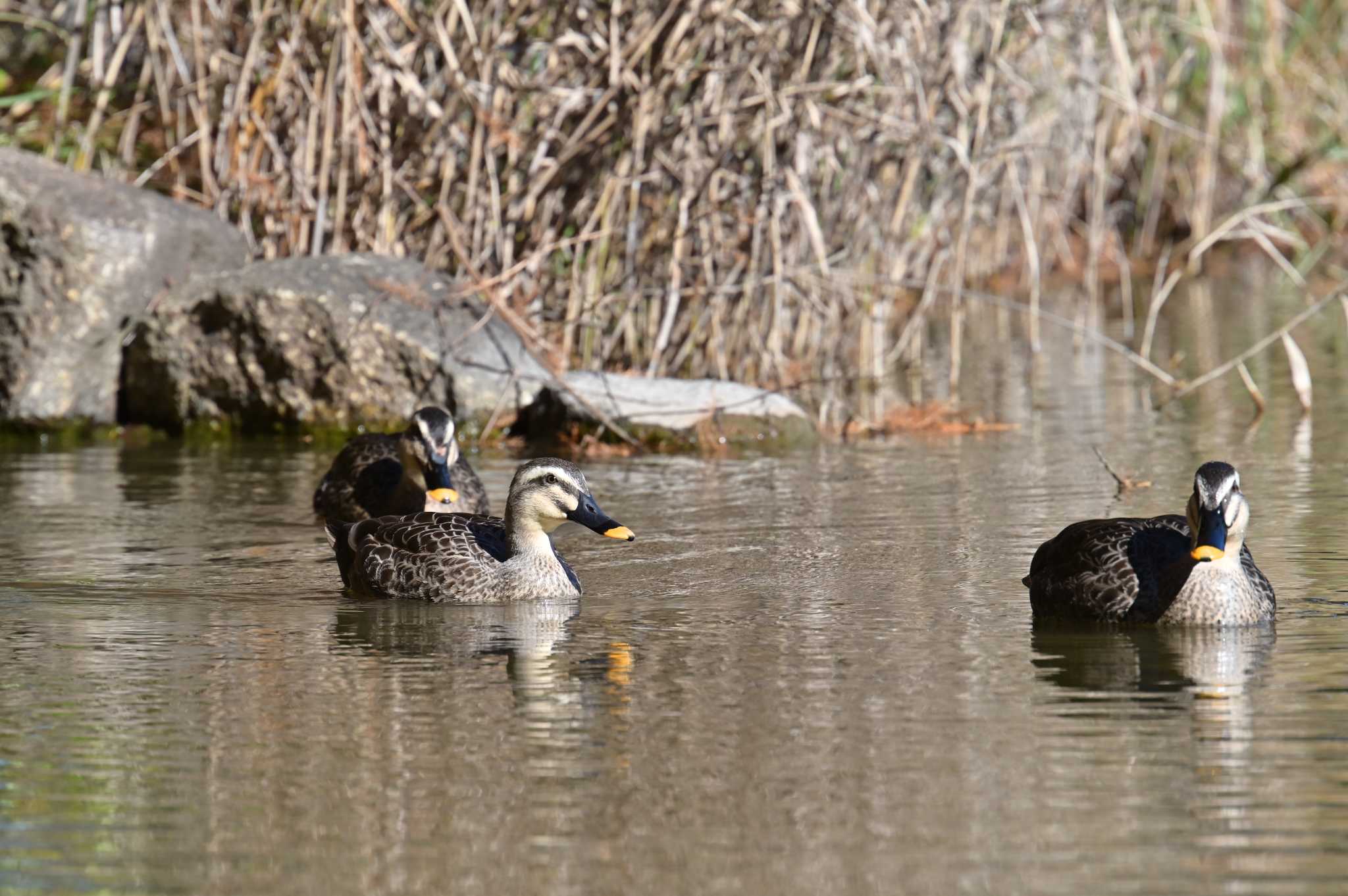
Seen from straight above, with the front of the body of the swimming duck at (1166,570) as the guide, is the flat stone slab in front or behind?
behind

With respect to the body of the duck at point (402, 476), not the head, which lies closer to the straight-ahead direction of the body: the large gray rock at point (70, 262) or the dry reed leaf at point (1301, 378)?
the dry reed leaf

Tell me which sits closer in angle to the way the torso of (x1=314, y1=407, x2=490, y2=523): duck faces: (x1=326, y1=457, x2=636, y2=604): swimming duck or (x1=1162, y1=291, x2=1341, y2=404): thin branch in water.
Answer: the swimming duck

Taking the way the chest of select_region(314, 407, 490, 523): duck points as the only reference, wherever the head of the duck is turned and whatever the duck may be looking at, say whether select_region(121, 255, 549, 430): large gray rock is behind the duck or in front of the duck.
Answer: behind

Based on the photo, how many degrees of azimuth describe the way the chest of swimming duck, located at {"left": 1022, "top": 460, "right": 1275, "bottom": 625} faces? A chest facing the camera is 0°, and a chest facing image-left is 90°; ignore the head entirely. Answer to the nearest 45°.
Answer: approximately 315°

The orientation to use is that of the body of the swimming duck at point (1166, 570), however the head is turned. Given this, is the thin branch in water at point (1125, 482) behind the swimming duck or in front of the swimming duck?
behind

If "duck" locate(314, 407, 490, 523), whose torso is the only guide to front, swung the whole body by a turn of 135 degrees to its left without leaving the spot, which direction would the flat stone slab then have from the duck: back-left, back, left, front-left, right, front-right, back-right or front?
front-right

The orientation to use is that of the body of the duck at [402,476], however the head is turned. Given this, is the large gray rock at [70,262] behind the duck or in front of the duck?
behind
